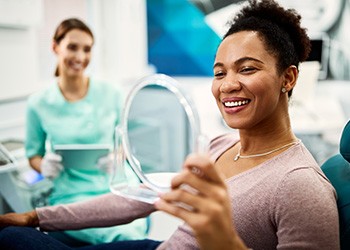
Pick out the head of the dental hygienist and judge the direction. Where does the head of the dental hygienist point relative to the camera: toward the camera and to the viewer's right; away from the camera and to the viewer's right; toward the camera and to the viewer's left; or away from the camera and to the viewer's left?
toward the camera and to the viewer's right

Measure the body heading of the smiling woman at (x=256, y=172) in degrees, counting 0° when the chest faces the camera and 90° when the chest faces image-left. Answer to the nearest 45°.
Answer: approximately 45°

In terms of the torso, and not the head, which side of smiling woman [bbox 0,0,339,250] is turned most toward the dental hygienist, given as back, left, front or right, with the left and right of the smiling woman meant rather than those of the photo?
right
